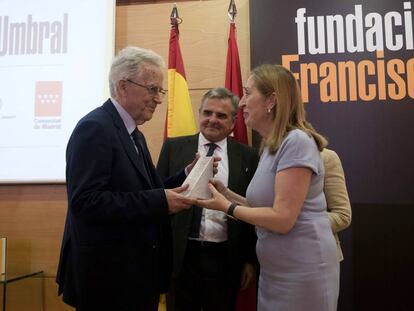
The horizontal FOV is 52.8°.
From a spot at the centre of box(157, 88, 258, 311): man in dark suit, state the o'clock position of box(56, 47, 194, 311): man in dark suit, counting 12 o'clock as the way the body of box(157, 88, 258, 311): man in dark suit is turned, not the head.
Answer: box(56, 47, 194, 311): man in dark suit is roughly at 1 o'clock from box(157, 88, 258, 311): man in dark suit.

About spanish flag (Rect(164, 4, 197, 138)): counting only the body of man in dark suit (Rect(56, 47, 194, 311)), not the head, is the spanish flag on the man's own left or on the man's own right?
on the man's own left

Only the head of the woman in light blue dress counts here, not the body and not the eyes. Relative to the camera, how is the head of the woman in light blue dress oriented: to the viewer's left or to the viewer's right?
to the viewer's left

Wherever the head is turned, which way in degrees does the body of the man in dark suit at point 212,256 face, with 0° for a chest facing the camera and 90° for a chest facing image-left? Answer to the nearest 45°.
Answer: approximately 0°

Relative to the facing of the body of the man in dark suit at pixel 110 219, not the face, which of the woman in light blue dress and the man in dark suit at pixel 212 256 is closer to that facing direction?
the woman in light blue dress

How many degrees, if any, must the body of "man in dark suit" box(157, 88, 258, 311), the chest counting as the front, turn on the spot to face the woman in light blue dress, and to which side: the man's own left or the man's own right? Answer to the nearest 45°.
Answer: approximately 45° to the man's own left

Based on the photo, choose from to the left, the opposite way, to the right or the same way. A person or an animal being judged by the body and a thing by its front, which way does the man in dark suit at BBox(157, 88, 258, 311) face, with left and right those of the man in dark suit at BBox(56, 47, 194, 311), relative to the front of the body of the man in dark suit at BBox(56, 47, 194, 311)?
to the right

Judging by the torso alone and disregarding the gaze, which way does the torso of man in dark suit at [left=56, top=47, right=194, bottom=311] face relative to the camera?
to the viewer's right

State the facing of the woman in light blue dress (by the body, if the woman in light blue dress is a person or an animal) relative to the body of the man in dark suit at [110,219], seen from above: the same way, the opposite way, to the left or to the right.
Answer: the opposite way

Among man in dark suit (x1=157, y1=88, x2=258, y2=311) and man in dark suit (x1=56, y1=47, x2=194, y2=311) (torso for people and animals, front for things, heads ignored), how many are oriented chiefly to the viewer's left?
0

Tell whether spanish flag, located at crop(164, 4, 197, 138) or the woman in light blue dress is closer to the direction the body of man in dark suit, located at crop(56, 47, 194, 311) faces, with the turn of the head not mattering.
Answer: the woman in light blue dress

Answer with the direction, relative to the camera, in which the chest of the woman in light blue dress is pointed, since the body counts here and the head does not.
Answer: to the viewer's left

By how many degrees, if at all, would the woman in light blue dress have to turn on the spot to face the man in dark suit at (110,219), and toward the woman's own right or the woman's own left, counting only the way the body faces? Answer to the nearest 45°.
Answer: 0° — they already face them
